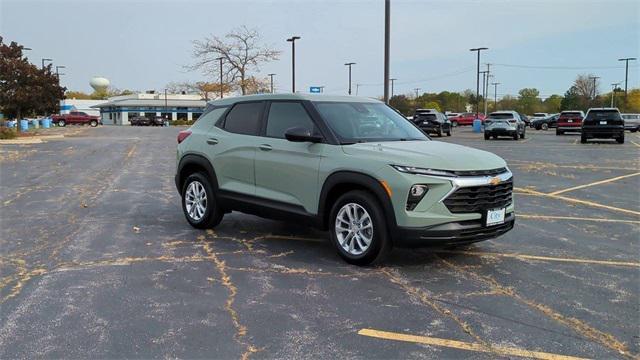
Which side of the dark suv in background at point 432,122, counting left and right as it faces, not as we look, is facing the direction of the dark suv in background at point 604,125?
right

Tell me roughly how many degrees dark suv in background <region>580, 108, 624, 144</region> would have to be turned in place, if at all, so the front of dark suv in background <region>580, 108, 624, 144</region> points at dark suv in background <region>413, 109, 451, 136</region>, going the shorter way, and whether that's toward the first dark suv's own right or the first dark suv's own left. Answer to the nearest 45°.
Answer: approximately 45° to the first dark suv's own left

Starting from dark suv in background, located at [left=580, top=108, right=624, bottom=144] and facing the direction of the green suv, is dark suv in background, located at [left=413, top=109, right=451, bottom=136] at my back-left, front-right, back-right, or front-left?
back-right

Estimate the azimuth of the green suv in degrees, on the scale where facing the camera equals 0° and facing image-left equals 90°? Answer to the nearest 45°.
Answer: approximately 315°

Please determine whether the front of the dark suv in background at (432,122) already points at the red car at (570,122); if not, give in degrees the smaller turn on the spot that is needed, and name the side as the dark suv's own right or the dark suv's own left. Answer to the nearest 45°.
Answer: approximately 45° to the dark suv's own right

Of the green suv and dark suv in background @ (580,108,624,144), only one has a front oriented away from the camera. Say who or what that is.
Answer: the dark suv in background

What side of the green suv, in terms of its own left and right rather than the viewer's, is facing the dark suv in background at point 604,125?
left

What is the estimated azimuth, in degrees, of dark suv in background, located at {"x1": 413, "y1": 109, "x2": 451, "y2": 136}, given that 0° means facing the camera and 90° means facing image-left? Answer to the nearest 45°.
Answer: approximately 225°

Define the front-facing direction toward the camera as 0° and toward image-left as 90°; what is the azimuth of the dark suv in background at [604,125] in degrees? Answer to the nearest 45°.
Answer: approximately 180°

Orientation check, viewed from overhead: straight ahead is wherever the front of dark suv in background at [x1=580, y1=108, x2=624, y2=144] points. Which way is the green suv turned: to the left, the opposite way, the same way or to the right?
to the right

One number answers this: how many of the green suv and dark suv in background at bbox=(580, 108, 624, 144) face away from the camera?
1
